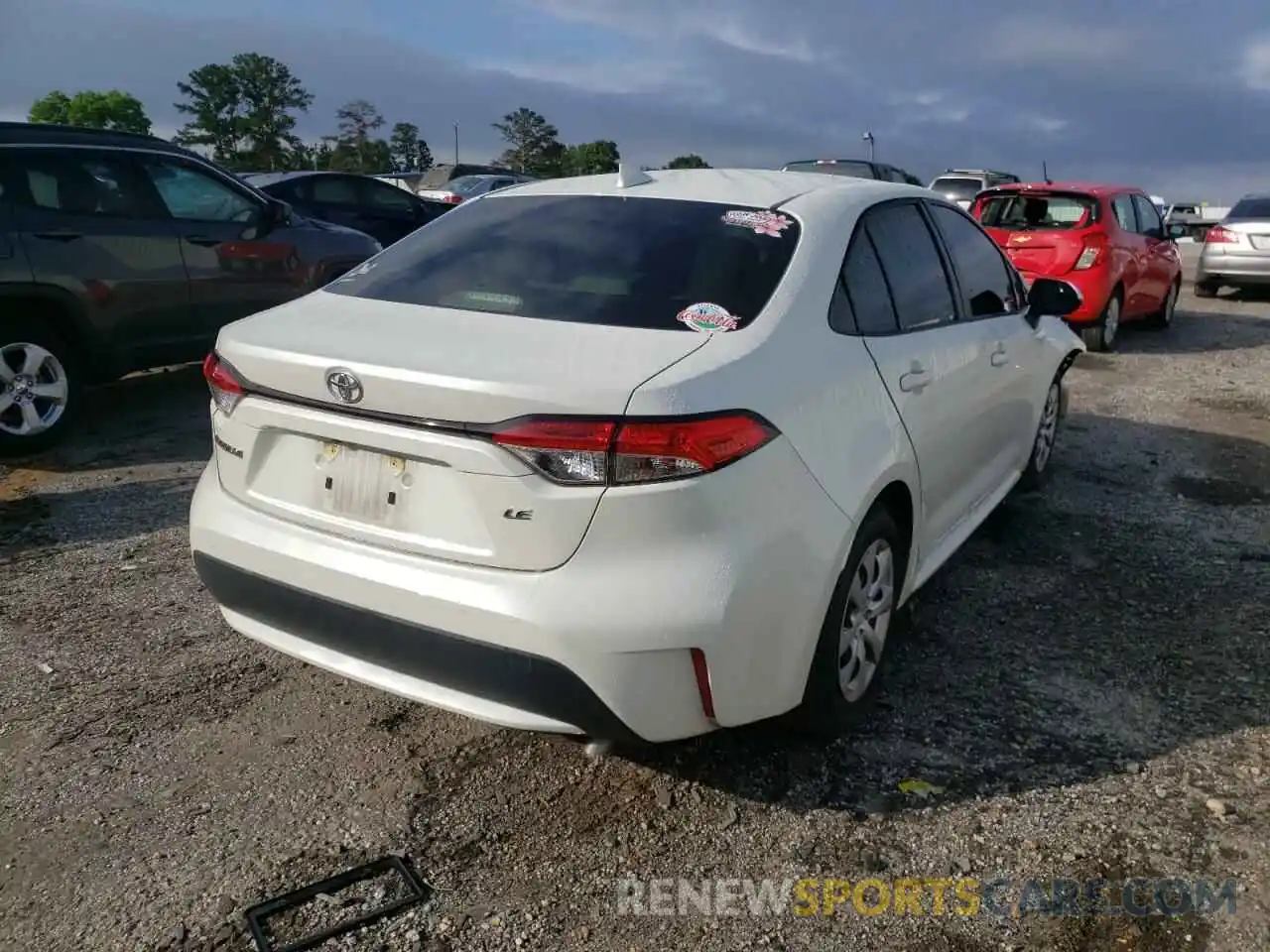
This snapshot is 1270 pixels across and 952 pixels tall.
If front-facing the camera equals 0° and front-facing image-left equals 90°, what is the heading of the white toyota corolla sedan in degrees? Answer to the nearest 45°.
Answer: approximately 225°

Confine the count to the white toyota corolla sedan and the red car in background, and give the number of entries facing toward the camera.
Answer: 0

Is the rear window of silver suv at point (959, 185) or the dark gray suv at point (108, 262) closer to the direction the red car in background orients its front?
the rear window of silver suv

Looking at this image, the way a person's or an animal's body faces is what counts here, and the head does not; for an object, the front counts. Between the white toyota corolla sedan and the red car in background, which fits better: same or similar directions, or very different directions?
same or similar directions

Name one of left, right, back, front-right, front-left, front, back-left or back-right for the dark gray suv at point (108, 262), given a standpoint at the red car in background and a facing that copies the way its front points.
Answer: back

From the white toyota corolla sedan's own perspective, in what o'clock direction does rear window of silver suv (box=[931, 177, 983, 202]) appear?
The rear window of silver suv is roughly at 11 o'clock from the white toyota corolla sedan.

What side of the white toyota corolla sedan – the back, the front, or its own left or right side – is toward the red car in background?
front

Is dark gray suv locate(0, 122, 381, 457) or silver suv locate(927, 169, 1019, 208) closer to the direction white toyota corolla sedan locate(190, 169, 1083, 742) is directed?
the silver suv

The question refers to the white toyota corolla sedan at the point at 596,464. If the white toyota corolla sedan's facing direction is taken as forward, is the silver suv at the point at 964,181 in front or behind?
in front

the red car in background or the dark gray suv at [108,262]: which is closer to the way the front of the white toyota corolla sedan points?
the red car in background

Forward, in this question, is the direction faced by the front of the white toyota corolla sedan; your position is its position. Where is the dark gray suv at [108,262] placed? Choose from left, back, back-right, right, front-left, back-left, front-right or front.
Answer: left

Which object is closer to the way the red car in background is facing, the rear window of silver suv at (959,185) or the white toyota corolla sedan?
the rear window of silver suv

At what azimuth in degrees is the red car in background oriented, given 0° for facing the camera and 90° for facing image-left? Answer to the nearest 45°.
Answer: approximately 225°
